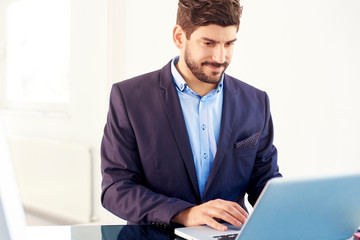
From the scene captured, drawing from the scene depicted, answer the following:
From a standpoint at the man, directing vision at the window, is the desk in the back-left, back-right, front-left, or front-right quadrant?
back-left

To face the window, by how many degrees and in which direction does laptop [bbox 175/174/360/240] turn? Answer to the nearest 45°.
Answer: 0° — it already faces it

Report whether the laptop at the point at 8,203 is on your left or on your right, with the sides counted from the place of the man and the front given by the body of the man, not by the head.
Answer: on your right

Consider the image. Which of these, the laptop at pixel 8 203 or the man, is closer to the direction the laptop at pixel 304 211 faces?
the man

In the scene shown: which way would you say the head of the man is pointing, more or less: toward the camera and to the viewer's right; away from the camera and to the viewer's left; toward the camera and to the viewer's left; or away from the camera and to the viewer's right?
toward the camera and to the viewer's right

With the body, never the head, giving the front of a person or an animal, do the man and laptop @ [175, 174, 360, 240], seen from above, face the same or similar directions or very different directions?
very different directions

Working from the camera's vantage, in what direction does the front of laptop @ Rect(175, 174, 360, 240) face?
facing away from the viewer and to the left of the viewer

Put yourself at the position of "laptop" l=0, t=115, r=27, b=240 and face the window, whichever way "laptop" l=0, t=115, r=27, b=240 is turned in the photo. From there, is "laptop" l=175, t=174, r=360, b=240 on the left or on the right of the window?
right
